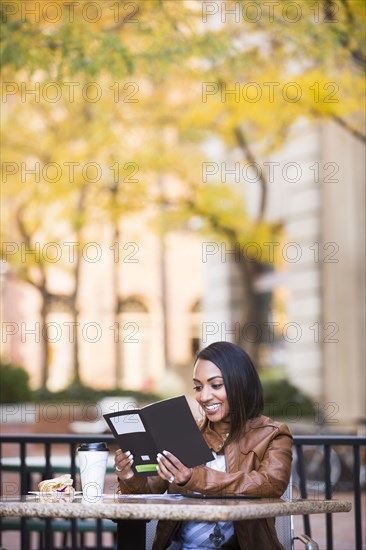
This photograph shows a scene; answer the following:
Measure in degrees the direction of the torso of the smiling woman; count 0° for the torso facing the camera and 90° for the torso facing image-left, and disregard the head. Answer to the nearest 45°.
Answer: approximately 45°

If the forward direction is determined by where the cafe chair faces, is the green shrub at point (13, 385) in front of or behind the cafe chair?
behind

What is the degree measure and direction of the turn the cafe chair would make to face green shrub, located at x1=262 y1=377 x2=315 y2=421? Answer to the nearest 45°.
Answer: approximately 180°

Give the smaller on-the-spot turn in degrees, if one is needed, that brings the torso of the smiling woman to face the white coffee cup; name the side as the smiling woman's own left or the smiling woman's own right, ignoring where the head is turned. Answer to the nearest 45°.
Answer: approximately 45° to the smiling woman's own right

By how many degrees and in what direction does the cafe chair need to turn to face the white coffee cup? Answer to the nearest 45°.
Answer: approximately 45° to its right

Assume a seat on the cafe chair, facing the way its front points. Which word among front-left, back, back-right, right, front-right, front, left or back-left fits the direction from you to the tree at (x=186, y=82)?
back

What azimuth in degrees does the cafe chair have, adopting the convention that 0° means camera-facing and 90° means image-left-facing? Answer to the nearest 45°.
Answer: approximately 0°

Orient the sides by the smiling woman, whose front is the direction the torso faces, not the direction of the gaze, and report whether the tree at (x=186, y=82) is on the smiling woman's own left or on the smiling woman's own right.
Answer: on the smiling woman's own right

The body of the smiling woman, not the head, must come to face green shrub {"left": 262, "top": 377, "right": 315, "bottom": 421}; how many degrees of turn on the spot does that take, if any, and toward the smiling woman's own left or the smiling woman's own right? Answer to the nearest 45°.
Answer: approximately 135° to the smiling woman's own right

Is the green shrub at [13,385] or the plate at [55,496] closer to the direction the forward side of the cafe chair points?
the plate

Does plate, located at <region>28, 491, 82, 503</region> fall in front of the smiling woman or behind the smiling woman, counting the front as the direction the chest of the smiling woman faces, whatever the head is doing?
in front
